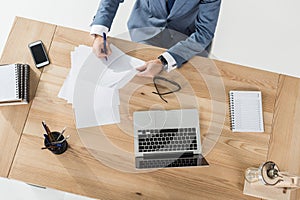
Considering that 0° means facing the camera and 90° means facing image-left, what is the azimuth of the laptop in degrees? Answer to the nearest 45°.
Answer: approximately 180°
